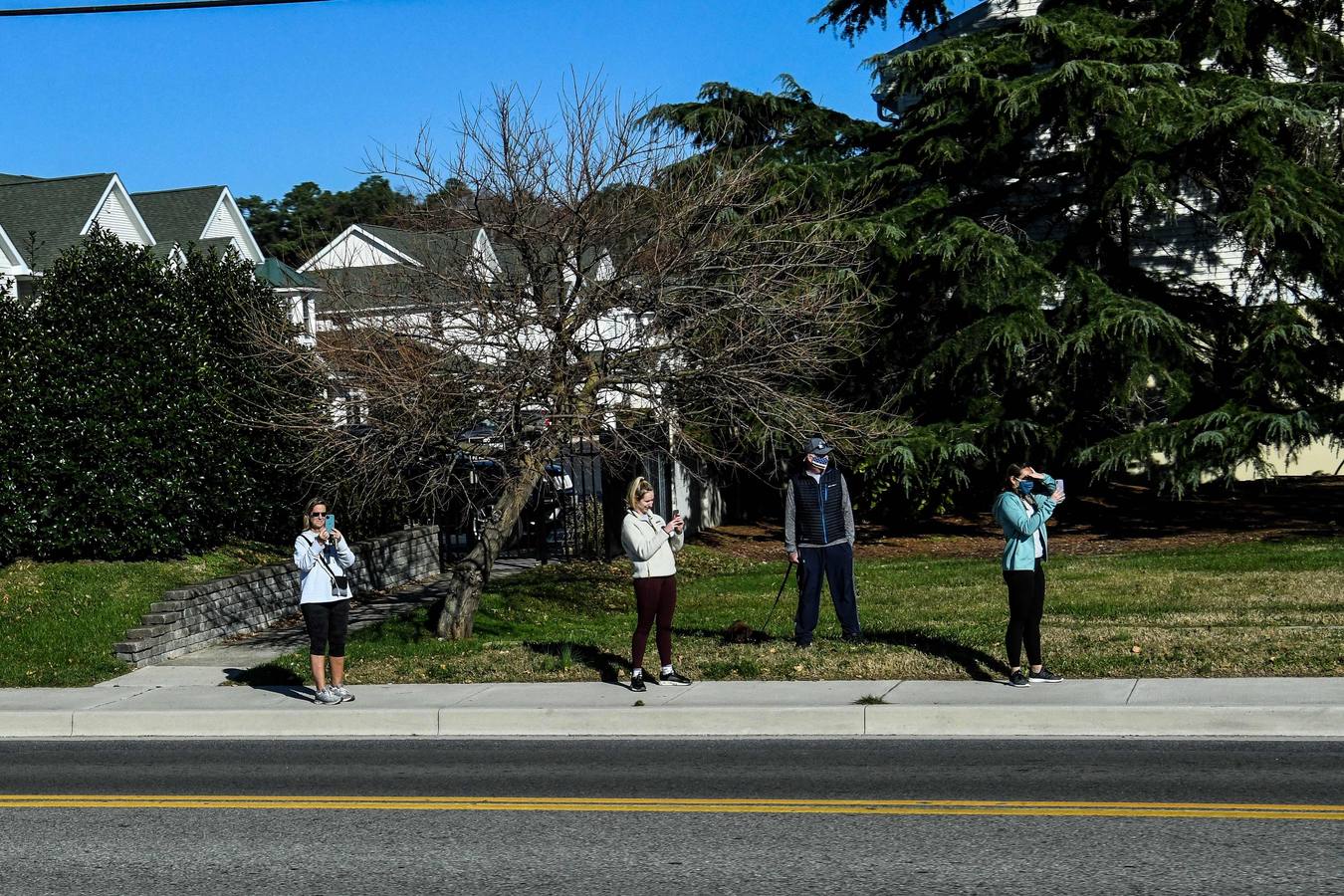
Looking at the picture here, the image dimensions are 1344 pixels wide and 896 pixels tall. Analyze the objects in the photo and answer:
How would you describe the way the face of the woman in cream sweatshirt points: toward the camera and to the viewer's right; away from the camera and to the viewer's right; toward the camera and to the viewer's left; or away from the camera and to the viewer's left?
toward the camera and to the viewer's right

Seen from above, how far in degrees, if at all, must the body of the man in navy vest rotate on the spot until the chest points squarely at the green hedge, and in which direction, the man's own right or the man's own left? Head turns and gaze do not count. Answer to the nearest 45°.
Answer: approximately 135° to the man's own right

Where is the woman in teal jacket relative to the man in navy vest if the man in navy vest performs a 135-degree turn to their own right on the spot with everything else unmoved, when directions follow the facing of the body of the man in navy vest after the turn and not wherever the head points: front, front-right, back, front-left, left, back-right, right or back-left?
back

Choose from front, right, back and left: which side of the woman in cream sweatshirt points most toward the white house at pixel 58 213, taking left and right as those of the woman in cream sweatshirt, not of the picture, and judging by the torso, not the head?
back

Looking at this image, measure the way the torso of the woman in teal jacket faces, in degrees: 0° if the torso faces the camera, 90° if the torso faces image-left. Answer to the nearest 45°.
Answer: approximately 315°

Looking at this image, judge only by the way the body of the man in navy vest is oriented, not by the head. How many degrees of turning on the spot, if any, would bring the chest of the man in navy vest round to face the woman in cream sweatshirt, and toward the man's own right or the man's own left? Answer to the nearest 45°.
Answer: approximately 45° to the man's own right

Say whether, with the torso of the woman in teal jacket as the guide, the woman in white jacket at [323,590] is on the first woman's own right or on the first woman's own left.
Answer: on the first woman's own right

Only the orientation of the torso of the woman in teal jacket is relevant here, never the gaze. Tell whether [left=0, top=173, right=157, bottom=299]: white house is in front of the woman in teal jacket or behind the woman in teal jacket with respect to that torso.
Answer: behind

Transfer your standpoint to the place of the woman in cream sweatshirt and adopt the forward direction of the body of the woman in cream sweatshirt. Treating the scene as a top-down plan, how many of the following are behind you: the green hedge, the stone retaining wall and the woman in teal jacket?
2

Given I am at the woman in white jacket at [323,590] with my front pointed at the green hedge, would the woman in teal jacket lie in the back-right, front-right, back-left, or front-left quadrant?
back-right

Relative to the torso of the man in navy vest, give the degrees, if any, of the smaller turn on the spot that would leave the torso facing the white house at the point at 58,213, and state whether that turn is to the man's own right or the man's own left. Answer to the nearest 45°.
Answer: approximately 135° to the man's own right

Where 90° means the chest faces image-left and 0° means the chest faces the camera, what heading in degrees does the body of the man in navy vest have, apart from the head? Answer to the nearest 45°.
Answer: approximately 0°

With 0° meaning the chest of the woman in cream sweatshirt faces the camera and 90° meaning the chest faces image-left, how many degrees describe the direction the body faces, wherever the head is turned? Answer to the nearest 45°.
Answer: approximately 315°

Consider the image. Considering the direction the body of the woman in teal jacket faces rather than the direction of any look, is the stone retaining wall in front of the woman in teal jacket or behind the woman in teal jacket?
behind

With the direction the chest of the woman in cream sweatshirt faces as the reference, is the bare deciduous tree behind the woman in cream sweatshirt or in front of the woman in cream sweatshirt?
behind
